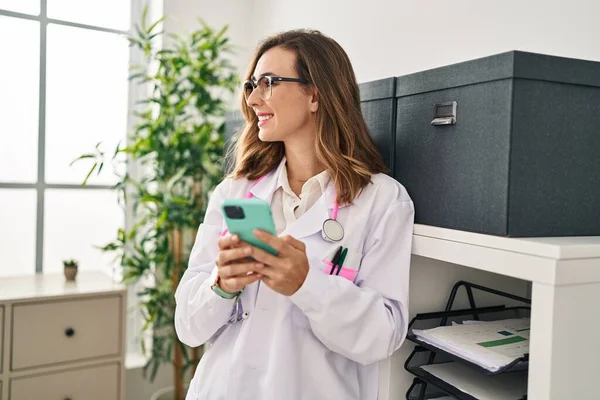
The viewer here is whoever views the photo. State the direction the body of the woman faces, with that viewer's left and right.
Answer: facing the viewer and to the left of the viewer

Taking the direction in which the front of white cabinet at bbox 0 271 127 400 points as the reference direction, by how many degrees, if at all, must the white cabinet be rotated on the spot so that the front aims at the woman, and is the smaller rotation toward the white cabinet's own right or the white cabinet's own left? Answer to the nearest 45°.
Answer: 0° — it already faces them

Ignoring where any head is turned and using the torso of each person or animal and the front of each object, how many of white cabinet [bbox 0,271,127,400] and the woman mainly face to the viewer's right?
0

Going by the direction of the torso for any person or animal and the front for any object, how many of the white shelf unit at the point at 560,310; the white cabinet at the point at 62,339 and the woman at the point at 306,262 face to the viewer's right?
0

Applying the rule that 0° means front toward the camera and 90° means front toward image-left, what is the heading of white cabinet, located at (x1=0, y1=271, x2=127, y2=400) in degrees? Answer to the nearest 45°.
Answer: approximately 0°

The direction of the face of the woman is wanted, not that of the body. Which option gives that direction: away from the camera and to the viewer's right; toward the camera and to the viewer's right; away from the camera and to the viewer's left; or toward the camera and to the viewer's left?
toward the camera and to the viewer's left

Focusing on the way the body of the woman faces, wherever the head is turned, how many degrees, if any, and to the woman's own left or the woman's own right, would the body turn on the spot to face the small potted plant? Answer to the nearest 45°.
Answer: approximately 90° to the woman's own right

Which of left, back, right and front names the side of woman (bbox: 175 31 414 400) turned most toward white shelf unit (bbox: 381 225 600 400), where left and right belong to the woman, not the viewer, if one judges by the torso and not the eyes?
left

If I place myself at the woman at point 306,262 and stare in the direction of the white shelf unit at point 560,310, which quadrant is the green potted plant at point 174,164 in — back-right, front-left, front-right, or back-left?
back-left

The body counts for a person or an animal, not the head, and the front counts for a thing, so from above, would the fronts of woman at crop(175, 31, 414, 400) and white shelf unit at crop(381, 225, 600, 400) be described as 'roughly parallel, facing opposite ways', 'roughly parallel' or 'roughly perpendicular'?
roughly parallel

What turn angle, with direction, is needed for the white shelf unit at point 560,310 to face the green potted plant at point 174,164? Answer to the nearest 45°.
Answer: approximately 90° to its right
